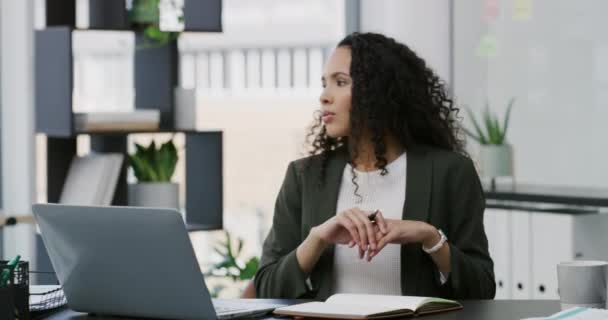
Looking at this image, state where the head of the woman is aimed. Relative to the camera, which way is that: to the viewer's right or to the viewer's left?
to the viewer's left

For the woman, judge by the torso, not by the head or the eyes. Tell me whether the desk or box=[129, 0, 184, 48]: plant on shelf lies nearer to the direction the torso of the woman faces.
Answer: the desk

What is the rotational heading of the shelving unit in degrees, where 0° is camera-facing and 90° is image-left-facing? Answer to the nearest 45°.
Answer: approximately 0°

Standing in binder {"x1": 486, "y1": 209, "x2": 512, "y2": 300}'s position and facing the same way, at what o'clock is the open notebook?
The open notebook is roughly at 12 o'clock from the binder.

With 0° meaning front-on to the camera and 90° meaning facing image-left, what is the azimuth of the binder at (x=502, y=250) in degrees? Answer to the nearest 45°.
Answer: approximately 0°

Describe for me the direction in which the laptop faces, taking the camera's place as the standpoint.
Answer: facing away from the viewer and to the right of the viewer

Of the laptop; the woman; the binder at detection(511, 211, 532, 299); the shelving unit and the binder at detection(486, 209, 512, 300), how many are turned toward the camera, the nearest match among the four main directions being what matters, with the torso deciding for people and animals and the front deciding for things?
4
